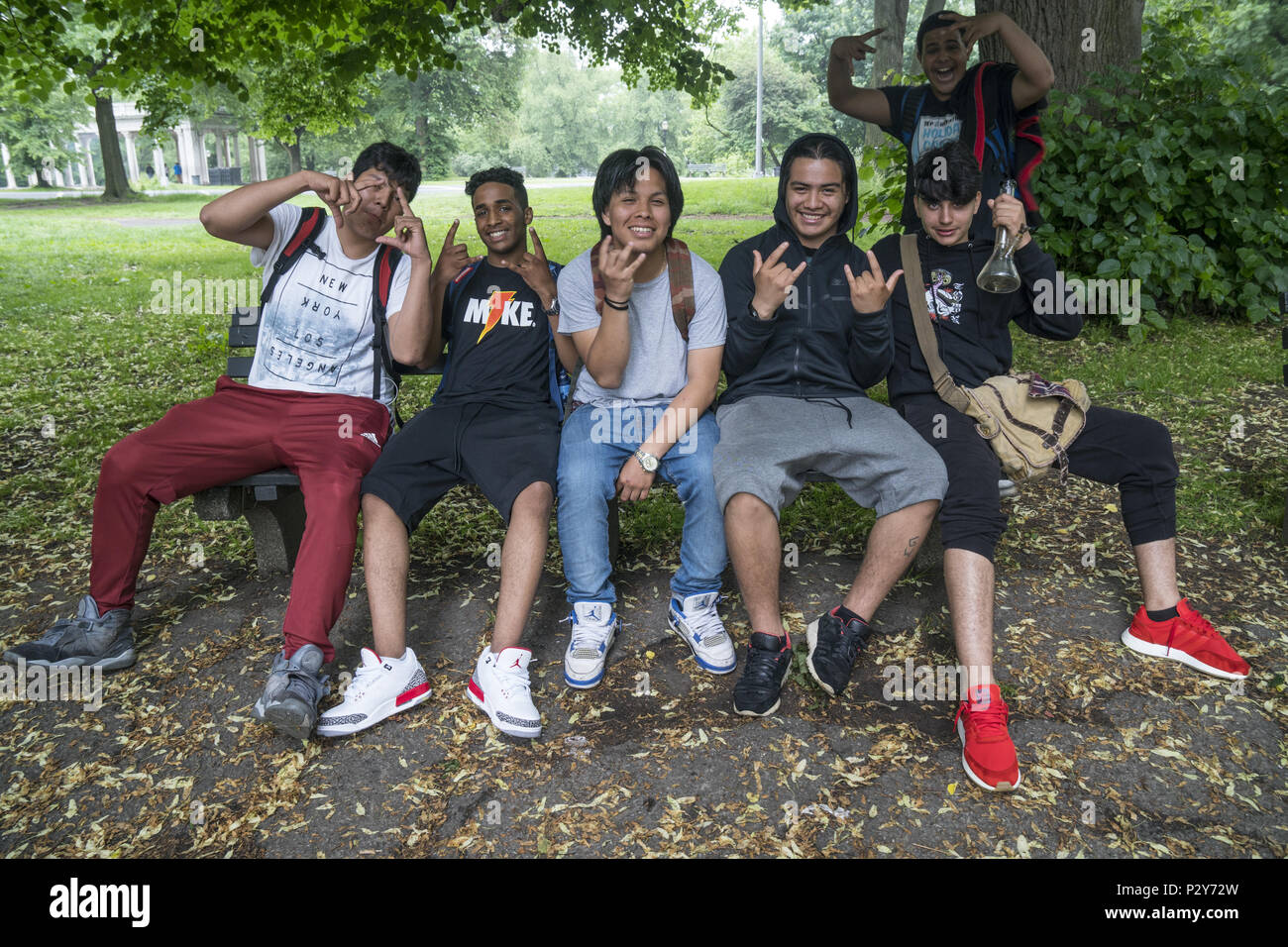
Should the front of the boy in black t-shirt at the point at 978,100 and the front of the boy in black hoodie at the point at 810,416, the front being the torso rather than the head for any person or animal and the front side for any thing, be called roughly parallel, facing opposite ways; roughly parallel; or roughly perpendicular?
roughly parallel

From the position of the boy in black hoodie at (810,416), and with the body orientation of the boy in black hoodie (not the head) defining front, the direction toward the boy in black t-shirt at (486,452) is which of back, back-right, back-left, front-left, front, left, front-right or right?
right

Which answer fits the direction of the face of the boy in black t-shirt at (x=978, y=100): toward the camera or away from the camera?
toward the camera

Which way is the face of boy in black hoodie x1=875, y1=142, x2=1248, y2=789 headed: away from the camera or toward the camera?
toward the camera

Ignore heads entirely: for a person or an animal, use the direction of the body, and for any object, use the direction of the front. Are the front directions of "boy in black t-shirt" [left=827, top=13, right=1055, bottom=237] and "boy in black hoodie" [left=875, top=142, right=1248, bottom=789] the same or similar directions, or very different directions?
same or similar directions

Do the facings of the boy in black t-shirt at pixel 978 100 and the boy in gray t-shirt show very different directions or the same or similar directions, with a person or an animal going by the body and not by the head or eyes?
same or similar directions

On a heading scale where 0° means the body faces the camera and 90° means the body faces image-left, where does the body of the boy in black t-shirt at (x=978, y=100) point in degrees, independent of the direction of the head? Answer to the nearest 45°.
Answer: approximately 0°

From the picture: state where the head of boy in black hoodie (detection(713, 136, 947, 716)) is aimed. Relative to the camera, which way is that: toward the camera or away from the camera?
toward the camera

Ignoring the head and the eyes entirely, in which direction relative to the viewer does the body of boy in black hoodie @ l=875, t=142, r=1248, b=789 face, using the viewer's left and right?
facing the viewer

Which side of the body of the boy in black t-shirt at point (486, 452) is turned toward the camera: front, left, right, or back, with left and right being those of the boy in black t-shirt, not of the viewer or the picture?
front

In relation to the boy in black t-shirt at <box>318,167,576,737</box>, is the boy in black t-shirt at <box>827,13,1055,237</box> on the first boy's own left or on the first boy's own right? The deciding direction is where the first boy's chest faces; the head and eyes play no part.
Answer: on the first boy's own left

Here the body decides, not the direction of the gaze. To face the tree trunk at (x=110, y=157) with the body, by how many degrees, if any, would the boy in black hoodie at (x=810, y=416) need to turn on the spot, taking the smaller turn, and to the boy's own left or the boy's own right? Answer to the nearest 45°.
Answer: approximately 135° to the boy's own right

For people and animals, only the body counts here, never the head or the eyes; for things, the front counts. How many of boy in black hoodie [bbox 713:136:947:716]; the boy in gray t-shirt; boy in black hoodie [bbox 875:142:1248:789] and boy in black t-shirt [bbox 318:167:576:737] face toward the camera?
4

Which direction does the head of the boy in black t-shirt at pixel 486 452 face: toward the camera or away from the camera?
toward the camera

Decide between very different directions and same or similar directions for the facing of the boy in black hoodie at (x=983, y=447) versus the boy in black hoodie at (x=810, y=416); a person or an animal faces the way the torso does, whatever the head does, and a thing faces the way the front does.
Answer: same or similar directions
